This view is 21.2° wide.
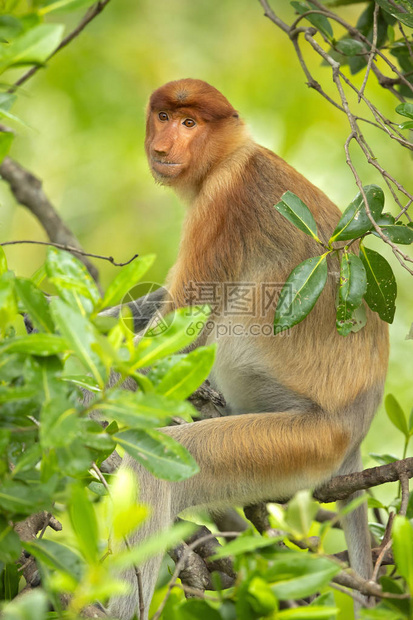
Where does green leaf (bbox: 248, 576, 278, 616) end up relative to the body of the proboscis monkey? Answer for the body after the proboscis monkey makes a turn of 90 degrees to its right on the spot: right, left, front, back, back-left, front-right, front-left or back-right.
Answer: back

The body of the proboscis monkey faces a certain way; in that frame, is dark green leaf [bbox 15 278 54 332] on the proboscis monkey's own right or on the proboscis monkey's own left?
on the proboscis monkey's own left

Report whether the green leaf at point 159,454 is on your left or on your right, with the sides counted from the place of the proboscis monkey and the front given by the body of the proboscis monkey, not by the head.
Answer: on your left

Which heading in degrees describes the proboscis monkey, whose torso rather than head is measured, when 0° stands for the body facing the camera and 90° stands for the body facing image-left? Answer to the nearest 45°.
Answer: approximately 90°

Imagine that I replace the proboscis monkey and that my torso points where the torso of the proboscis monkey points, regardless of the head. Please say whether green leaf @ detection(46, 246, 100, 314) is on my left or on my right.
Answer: on my left

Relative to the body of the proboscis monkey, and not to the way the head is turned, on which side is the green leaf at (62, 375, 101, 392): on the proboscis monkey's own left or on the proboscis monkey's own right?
on the proboscis monkey's own left

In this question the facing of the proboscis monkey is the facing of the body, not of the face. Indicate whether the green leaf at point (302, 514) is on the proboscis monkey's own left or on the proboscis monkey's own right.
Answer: on the proboscis monkey's own left

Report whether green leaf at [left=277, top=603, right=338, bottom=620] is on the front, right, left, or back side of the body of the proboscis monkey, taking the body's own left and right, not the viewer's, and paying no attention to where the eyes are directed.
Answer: left

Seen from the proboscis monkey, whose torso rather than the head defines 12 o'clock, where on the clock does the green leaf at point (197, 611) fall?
The green leaf is roughly at 9 o'clock from the proboscis monkey.

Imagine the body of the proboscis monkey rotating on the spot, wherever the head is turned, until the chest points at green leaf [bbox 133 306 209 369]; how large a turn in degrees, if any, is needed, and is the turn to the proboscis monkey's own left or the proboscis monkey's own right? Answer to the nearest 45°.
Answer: approximately 90° to the proboscis monkey's own left

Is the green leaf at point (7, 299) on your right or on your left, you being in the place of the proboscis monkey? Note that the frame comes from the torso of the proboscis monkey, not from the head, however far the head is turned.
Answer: on your left
